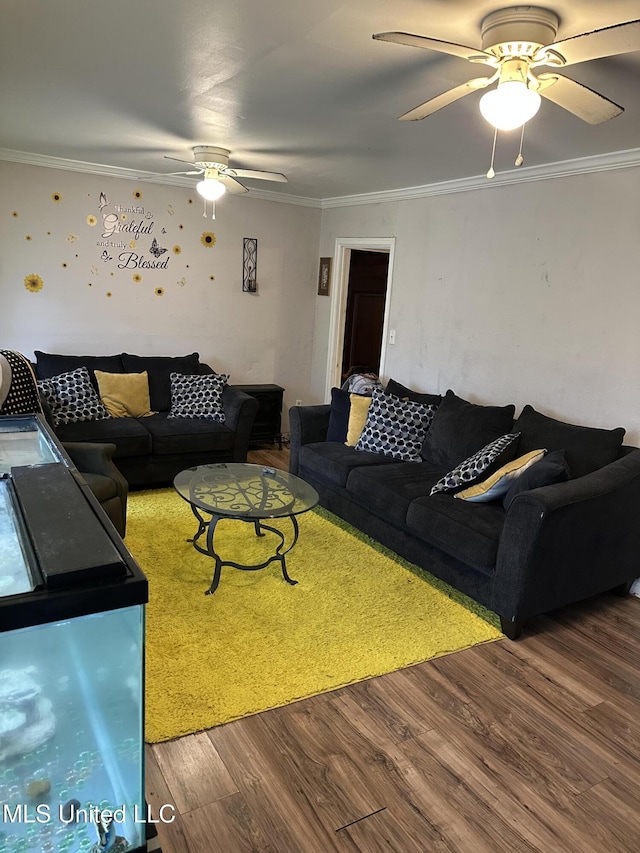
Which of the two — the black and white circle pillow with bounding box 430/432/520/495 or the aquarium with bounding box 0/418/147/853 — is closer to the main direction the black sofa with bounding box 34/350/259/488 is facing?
the aquarium

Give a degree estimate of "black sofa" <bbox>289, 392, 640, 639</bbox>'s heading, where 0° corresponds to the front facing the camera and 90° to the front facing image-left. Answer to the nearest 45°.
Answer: approximately 45°

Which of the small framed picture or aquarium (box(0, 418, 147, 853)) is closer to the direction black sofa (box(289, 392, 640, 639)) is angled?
the aquarium

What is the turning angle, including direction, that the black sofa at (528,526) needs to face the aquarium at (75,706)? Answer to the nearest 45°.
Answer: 0° — it already faces it

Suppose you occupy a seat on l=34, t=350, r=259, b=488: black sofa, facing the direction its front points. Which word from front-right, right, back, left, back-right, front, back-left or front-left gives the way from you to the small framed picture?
back-left

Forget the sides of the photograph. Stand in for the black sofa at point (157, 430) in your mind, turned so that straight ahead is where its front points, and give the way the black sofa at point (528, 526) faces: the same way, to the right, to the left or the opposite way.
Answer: to the right

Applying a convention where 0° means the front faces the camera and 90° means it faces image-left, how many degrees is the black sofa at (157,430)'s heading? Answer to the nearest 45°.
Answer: approximately 0°

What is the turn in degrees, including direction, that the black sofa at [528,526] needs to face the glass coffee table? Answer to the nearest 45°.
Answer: approximately 45° to its right
